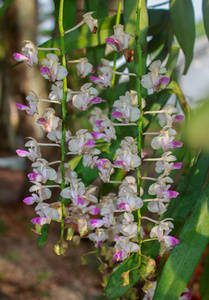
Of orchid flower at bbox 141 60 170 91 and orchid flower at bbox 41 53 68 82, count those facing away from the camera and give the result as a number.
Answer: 0

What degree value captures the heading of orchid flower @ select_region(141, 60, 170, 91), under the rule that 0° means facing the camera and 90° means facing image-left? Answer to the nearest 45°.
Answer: approximately 315°

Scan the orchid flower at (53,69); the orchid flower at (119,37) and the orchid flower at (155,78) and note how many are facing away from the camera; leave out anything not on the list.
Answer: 0

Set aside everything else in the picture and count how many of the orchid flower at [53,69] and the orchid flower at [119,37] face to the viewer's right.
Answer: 0

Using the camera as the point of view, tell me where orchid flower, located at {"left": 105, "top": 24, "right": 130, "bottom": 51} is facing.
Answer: facing the viewer and to the left of the viewer
